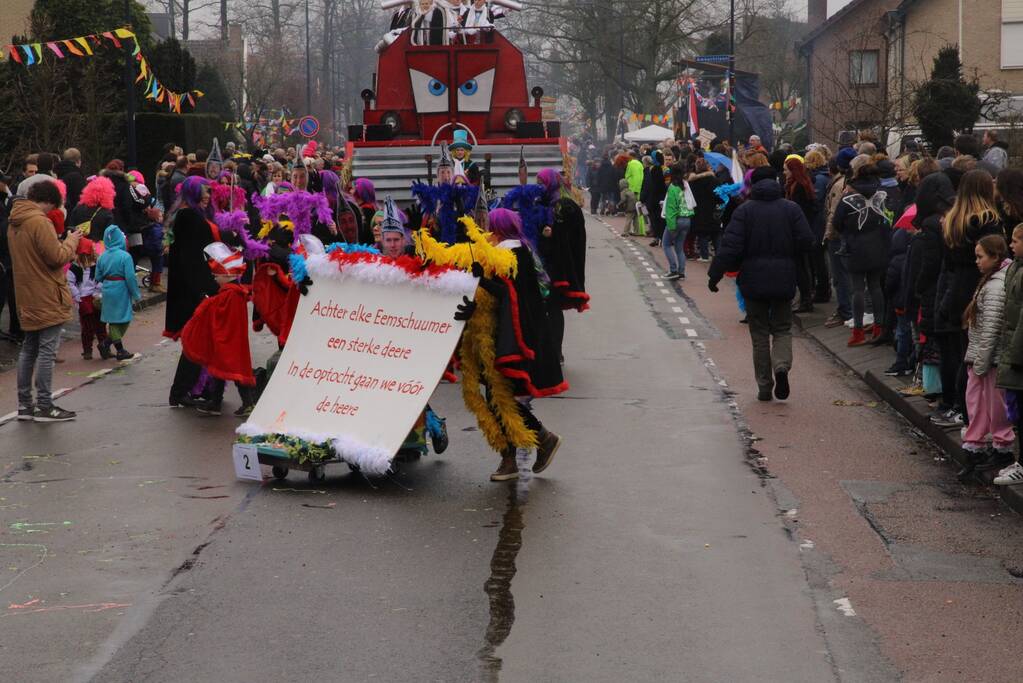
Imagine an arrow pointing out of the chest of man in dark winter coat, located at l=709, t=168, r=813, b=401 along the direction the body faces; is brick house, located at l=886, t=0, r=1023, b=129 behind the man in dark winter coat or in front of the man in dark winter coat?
in front

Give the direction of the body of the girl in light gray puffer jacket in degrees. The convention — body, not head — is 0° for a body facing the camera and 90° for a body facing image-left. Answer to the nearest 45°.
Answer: approximately 90°

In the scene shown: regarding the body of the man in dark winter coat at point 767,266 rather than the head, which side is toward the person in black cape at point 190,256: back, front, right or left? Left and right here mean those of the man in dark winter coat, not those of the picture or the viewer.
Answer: left

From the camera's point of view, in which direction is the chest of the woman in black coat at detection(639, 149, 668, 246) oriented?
to the viewer's left

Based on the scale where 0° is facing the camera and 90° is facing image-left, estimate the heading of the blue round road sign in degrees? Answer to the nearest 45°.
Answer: approximately 0°

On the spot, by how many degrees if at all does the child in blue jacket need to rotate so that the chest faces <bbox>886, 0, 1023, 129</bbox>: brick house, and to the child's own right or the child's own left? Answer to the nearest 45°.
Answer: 0° — they already face it

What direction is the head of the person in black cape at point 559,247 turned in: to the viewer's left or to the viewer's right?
to the viewer's left

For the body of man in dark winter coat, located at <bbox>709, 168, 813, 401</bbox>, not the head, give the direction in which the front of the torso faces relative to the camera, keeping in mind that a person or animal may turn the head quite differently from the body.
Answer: away from the camera
